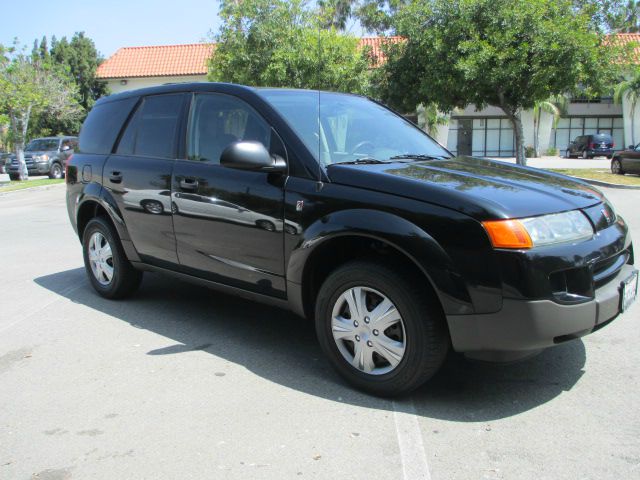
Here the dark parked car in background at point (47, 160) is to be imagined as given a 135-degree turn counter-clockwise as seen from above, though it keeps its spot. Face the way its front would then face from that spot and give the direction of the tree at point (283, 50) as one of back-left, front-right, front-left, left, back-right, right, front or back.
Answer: front-right

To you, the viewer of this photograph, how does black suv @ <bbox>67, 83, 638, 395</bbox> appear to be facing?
facing the viewer and to the right of the viewer

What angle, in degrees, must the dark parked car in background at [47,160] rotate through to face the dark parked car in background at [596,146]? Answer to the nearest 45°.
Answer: approximately 135° to its left

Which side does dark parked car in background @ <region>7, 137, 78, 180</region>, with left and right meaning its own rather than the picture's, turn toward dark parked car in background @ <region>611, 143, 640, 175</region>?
left

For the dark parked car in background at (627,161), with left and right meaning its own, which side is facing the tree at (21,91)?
front

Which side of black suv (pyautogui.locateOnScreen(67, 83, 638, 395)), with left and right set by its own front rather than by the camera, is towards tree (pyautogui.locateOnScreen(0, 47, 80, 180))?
back

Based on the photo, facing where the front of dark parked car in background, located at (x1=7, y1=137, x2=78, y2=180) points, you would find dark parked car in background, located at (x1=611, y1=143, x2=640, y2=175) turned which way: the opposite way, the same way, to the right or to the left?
to the right

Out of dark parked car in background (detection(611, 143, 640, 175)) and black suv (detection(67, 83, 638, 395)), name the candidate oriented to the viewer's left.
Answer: the dark parked car in background

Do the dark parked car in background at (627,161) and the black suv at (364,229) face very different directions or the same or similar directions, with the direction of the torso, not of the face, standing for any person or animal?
very different directions

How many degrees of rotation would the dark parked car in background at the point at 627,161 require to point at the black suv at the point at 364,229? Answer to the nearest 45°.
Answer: approximately 90° to its left

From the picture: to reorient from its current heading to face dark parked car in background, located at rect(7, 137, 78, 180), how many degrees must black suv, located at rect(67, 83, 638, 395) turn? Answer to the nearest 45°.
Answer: approximately 180°

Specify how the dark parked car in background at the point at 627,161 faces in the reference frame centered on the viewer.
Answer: facing to the left of the viewer
